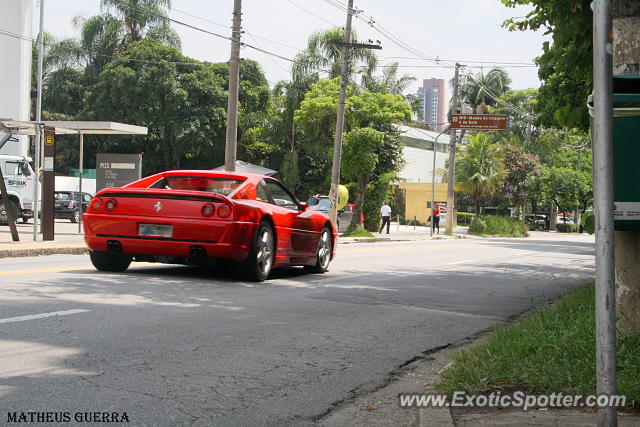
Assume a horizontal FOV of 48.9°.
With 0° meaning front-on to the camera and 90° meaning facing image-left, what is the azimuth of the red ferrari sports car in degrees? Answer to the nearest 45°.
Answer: approximately 225°

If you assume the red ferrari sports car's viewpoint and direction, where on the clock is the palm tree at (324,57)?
The palm tree is roughly at 11 o'clock from the red ferrari sports car.

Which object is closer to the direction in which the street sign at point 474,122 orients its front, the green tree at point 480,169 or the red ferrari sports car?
the red ferrari sports car

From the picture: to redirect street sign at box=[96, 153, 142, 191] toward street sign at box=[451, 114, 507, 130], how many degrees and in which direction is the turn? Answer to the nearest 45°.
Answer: approximately 135° to its left

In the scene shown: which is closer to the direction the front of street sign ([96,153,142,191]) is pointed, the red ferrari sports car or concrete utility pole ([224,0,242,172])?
the red ferrari sports car

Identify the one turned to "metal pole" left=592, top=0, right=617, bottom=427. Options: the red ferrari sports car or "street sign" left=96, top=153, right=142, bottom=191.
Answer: the street sign

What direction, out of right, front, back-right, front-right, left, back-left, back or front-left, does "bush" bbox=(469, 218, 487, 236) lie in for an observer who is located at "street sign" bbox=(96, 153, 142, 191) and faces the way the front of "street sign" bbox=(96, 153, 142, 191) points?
back-left

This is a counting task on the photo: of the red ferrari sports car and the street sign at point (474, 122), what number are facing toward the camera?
1

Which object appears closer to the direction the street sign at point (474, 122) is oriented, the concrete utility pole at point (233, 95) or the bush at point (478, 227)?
the concrete utility pole

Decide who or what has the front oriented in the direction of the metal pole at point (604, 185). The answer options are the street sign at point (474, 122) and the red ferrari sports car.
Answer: the street sign

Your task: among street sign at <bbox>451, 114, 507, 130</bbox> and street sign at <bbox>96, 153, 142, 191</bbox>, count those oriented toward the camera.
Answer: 2

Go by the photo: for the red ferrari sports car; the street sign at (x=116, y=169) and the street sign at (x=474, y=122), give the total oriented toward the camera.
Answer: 2

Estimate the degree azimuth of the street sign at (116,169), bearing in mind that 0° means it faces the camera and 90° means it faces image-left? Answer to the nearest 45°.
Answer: approximately 0°
